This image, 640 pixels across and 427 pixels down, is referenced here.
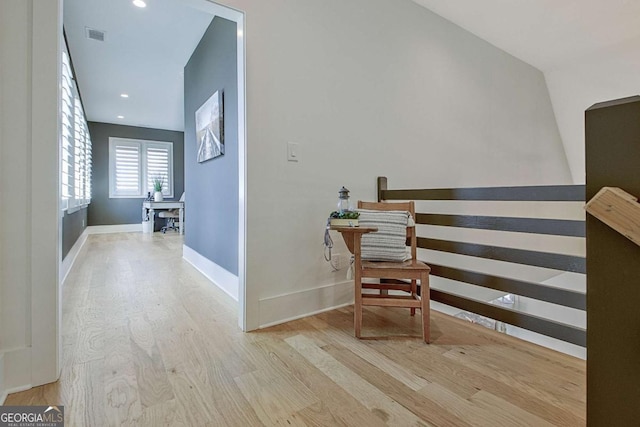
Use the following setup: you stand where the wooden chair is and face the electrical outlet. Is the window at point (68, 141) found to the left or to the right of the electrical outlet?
left

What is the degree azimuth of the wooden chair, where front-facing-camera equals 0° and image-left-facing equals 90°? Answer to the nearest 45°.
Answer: approximately 0°

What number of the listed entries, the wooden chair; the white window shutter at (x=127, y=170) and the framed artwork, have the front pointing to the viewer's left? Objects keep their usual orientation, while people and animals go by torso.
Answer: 1

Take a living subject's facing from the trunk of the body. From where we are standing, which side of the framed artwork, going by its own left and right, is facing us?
left

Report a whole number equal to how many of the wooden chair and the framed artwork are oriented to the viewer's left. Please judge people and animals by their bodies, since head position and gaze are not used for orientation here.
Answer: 1

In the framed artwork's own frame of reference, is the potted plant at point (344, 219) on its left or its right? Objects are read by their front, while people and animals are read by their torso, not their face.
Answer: on its left

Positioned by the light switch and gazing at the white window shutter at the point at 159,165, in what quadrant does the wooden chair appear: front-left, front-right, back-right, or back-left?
back-right

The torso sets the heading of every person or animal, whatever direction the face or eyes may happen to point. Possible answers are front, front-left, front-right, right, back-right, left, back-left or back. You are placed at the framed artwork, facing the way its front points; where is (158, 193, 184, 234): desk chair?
right

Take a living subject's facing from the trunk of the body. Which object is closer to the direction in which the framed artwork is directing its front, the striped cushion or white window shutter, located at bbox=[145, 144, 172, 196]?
the white window shutter

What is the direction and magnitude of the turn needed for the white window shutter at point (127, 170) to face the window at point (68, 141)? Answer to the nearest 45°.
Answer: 0° — it already faces it

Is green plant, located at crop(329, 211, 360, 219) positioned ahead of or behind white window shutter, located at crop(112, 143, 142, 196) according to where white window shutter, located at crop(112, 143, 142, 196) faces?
ahead

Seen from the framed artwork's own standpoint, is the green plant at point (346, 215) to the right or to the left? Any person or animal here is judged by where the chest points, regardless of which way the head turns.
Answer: on its left

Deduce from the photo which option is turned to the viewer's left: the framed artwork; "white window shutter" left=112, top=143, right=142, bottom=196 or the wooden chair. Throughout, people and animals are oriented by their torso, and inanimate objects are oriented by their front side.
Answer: the framed artwork

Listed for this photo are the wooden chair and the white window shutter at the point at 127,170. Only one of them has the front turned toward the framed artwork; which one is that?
the white window shutter
